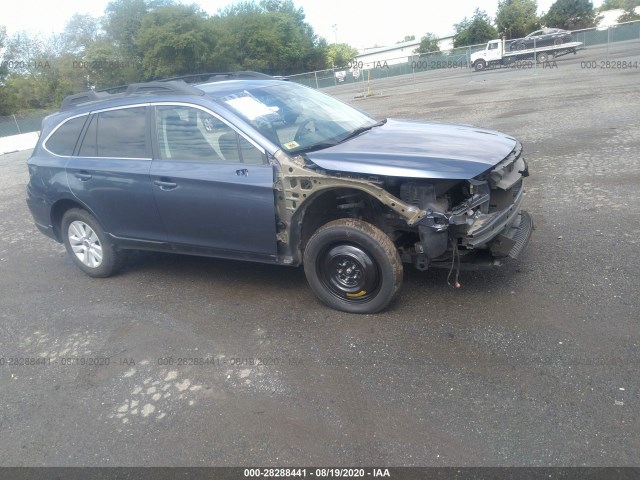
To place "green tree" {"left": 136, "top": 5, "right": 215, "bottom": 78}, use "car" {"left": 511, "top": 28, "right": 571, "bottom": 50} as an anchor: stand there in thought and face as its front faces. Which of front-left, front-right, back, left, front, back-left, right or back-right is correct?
front

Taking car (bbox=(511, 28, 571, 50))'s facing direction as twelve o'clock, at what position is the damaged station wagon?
The damaged station wagon is roughly at 9 o'clock from the car.

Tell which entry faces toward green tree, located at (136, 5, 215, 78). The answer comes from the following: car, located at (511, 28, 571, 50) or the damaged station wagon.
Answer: the car

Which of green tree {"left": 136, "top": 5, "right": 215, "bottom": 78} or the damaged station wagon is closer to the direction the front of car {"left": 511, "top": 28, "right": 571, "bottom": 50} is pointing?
the green tree

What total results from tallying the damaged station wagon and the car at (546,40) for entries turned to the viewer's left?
1

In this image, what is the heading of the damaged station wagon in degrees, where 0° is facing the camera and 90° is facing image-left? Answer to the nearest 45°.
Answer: approximately 315°

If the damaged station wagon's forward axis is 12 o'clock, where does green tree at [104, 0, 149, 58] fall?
The green tree is roughly at 7 o'clock from the damaged station wagon.

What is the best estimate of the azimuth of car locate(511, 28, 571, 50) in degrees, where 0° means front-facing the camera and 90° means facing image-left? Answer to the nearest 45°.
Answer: approximately 90°

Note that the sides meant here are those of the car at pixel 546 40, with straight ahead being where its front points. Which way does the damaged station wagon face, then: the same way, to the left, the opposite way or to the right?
the opposite way

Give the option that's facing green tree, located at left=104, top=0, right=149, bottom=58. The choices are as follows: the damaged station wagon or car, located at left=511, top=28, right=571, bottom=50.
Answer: the car

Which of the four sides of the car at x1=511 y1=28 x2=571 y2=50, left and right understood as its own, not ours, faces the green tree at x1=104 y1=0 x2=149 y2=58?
front
